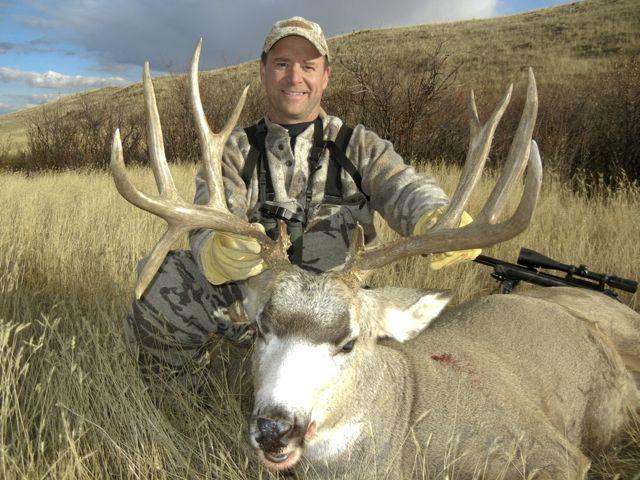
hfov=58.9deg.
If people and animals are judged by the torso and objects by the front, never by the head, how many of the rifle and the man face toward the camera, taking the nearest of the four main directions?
1

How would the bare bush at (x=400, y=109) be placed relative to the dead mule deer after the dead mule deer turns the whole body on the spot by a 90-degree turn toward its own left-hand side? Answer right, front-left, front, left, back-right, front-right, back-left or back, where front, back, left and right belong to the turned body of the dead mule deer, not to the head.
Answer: back-left

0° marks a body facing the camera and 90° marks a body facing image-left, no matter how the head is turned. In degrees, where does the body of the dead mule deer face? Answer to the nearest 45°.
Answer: approximately 45°

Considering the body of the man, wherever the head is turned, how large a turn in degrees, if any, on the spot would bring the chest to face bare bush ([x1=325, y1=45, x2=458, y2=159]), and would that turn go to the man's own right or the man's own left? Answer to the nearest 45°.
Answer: approximately 180°

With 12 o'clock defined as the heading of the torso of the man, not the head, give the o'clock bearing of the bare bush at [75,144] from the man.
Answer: The bare bush is roughly at 5 o'clock from the man.

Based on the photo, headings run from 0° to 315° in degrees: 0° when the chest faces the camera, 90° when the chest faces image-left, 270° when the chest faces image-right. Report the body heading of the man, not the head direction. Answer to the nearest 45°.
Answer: approximately 0°

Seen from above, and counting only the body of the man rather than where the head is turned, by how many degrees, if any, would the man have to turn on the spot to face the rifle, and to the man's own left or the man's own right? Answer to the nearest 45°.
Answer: approximately 90° to the man's own left
